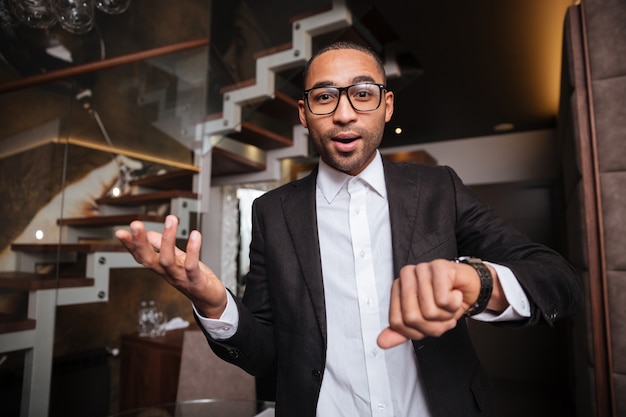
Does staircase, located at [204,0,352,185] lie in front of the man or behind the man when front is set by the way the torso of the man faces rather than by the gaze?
behind

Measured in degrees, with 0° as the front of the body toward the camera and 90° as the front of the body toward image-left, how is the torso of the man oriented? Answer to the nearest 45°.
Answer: approximately 0°

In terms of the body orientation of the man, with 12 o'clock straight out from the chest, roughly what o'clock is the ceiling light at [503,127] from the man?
The ceiling light is roughly at 7 o'clock from the man.

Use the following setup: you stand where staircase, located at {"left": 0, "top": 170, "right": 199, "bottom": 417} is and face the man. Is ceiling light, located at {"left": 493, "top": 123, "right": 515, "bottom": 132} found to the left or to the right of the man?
left

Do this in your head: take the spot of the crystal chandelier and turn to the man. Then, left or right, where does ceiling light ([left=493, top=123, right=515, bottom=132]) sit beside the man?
left

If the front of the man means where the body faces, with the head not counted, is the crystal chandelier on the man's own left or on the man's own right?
on the man's own right

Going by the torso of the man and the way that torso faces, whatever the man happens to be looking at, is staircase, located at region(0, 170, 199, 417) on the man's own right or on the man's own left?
on the man's own right

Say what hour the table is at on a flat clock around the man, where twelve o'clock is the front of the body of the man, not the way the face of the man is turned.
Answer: The table is roughly at 5 o'clock from the man.
